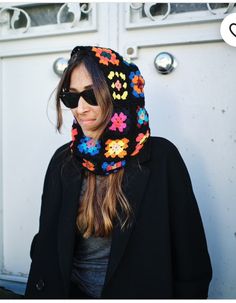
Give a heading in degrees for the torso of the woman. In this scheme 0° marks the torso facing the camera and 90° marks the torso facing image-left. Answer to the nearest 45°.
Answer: approximately 45°

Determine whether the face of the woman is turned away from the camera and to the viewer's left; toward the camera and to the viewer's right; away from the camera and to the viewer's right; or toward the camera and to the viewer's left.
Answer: toward the camera and to the viewer's left
